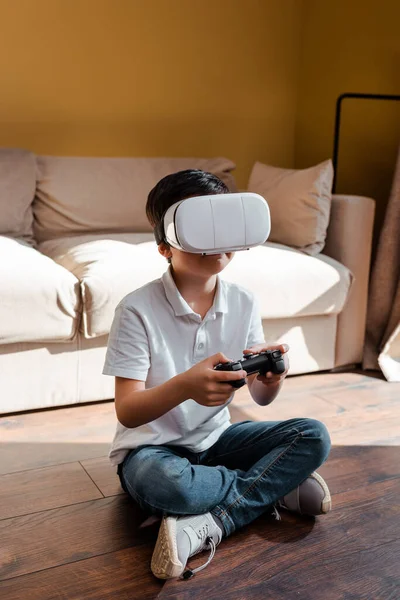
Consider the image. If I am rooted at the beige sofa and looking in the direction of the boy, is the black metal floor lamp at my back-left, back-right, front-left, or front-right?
back-left

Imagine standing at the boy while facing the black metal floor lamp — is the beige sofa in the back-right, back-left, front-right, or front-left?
front-left

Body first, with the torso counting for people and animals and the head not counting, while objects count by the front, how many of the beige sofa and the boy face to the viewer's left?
0

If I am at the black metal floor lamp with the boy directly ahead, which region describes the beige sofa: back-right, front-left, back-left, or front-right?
front-right

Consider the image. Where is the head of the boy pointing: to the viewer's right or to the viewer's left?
to the viewer's right

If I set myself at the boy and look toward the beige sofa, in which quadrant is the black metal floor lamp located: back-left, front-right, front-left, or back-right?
front-right

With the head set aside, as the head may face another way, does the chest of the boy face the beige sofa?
no

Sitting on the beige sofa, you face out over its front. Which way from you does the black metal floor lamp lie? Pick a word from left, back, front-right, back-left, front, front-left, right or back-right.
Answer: left

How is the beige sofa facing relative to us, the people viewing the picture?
facing the viewer and to the right of the viewer

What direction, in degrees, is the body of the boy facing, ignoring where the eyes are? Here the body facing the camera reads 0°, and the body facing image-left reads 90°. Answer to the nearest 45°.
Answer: approximately 315°

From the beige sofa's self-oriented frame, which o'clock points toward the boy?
The boy is roughly at 1 o'clock from the beige sofa.

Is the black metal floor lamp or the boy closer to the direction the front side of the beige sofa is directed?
the boy

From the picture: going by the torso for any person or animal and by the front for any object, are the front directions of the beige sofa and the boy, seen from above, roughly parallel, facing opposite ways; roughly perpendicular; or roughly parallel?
roughly parallel

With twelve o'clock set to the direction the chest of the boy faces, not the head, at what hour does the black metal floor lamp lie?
The black metal floor lamp is roughly at 8 o'clock from the boy.
